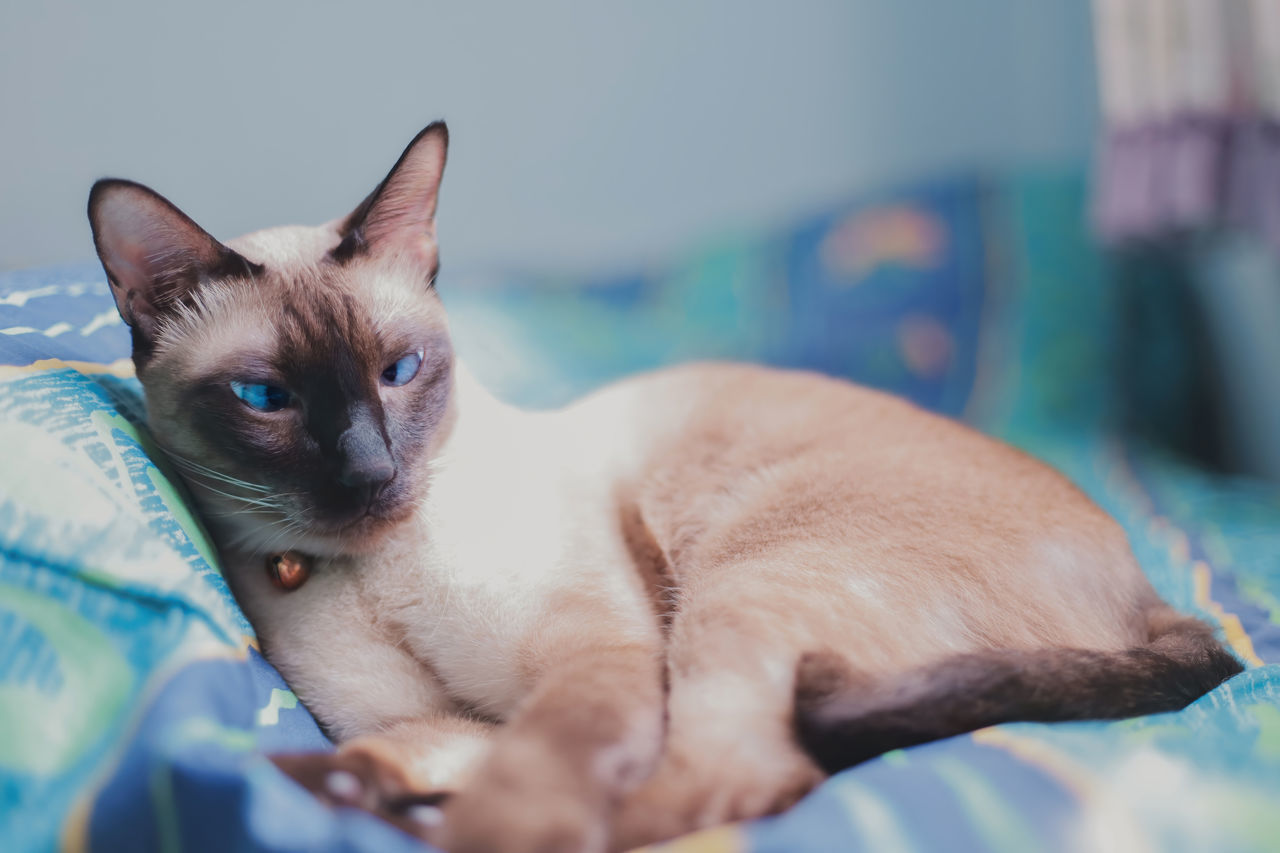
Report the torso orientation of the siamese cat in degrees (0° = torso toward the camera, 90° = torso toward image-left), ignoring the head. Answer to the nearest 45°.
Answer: approximately 45°
